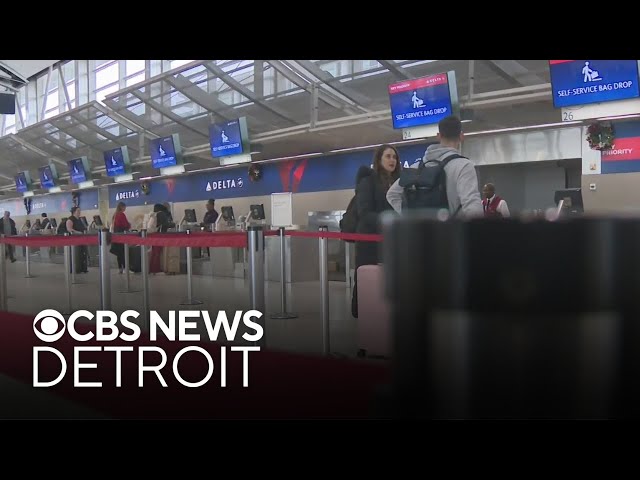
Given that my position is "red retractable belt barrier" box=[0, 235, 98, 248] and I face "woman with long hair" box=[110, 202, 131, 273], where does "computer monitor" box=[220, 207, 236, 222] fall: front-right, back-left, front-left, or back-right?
front-right

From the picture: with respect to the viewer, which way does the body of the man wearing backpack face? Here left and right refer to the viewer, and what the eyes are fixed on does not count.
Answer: facing away from the viewer and to the right of the viewer

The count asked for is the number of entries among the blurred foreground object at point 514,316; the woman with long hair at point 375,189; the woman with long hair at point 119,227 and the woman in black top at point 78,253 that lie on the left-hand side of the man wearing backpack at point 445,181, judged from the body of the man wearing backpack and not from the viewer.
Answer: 3

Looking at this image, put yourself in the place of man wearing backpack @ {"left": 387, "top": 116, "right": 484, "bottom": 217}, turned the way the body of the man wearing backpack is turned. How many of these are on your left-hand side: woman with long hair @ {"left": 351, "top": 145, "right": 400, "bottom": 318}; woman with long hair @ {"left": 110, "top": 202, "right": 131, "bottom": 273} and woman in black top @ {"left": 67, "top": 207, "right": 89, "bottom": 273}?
3

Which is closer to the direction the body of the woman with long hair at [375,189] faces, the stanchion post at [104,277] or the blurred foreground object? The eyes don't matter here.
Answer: the blurred foreground object

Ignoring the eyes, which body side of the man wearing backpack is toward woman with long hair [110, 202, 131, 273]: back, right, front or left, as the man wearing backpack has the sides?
left
